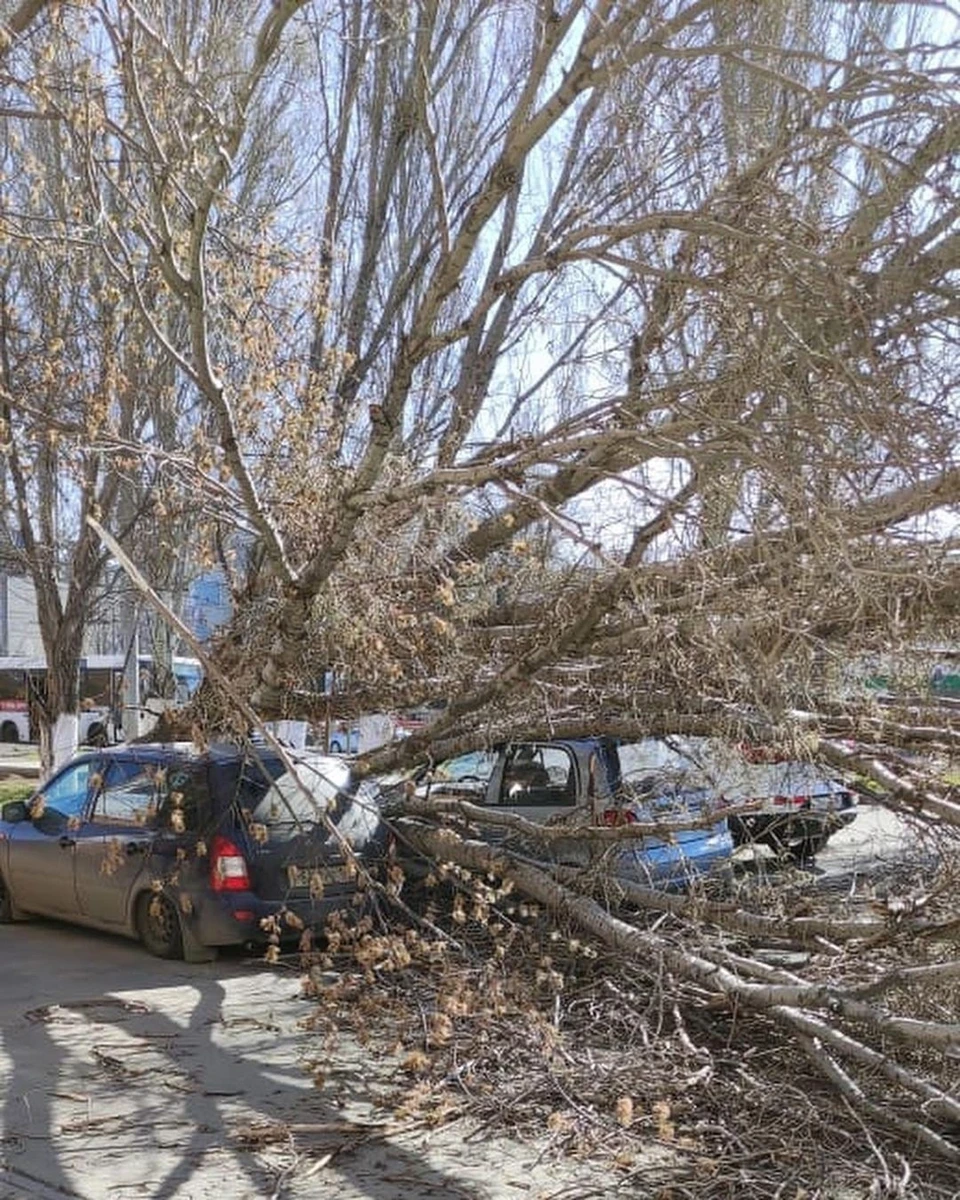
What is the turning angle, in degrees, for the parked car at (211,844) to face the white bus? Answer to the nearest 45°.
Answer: approximately 45° to its right

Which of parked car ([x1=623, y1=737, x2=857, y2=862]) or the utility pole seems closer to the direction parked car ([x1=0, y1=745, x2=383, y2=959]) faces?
the utility pole

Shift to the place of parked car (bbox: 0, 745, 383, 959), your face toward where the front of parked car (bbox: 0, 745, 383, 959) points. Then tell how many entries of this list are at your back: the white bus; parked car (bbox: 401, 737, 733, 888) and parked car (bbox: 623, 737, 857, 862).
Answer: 2

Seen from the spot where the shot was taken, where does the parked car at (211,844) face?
facing away from the viewer and to the left of the viewer

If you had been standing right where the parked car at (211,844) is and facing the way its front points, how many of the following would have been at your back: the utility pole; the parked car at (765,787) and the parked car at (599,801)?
2

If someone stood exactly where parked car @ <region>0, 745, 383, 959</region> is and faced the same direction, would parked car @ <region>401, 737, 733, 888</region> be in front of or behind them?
behind

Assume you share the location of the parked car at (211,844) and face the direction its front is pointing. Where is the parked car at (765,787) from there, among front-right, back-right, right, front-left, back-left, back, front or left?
right
